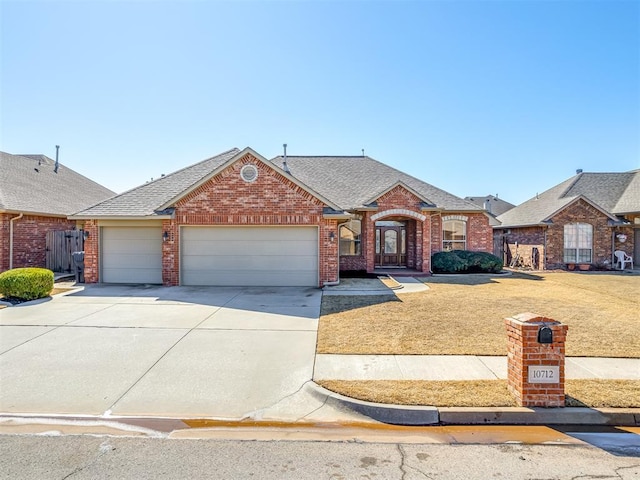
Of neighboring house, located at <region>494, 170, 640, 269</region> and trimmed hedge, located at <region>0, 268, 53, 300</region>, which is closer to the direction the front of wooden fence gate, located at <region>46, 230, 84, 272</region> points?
the trimmed hedge

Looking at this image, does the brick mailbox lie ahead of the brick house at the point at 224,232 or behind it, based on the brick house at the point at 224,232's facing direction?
ahead

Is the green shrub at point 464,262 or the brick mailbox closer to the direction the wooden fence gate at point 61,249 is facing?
the brick mailbox

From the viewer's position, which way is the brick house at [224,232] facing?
facing the viewer

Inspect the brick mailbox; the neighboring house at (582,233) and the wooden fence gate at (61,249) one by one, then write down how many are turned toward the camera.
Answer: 3

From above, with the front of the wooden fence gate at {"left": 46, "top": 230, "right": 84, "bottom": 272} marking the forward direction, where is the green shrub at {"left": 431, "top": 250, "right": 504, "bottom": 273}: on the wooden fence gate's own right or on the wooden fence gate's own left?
on the wooden fence gate's own left

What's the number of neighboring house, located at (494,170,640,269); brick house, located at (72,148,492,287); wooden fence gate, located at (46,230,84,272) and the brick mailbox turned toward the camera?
4

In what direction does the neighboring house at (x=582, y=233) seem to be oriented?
toward the camera

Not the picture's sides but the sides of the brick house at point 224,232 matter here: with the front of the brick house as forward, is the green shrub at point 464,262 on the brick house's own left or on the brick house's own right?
on the brick house's own left

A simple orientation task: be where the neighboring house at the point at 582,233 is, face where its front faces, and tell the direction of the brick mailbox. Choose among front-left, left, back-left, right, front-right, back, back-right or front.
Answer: front

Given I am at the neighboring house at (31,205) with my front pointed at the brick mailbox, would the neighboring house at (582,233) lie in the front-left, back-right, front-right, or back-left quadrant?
front-left

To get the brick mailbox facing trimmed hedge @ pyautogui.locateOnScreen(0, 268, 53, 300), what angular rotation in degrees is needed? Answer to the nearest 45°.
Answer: approximately 90° to its right

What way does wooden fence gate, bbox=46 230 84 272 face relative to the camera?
toward the camera
